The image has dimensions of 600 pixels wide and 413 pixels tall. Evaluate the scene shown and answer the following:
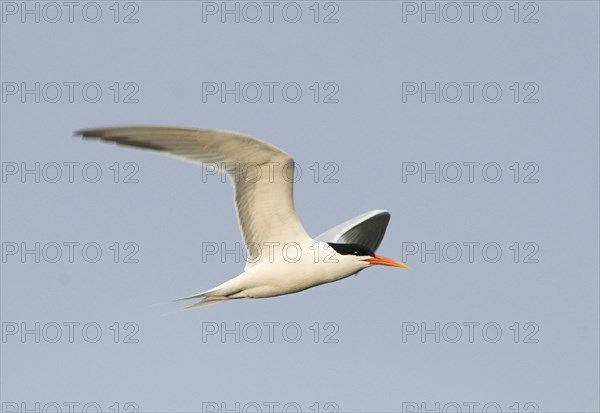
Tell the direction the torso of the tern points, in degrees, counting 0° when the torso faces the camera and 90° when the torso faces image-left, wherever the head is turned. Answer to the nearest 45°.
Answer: approximately 270°
